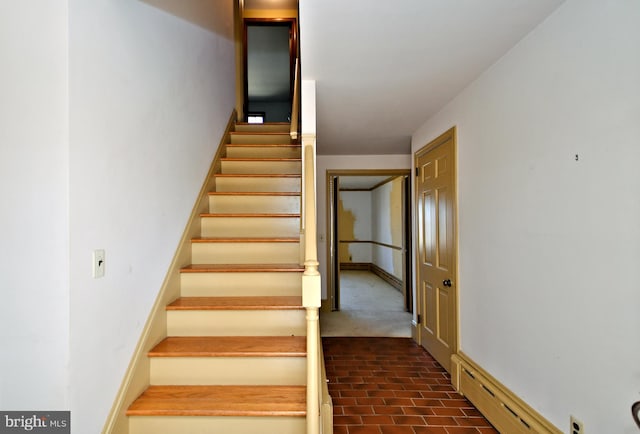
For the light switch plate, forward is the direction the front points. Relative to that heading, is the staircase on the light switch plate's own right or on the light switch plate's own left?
on the light switch plate's own left

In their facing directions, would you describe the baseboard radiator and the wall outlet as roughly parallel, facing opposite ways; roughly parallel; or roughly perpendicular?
roughly parallel

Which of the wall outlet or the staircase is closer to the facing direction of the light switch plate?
the wall outlet

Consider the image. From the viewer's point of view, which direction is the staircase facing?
toward the camera

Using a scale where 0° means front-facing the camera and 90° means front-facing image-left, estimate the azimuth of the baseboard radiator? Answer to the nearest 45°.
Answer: approximately 45°

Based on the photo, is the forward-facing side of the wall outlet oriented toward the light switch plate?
yes

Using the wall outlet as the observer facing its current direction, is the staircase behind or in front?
in front

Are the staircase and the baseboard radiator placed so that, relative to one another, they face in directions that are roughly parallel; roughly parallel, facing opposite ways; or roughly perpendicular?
roughly perpendicular

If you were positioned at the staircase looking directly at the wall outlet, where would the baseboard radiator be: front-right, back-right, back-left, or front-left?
front-left

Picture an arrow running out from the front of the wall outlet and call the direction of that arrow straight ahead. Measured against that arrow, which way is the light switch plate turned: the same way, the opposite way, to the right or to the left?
the opposite way

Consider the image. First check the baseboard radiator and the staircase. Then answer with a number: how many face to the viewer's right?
0

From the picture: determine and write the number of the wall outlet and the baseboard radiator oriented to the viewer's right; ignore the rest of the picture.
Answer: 0

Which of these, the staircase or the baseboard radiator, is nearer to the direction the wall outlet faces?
the staircase

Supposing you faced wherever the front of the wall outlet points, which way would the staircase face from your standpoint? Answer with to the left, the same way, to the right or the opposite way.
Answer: to the left

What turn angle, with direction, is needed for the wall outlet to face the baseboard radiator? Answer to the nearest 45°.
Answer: approximately 90° to its right

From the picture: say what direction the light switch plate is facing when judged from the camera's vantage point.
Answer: facing the viewer and to the right of the viewer

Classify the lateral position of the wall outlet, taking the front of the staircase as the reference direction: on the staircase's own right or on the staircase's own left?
on the staircase's own left

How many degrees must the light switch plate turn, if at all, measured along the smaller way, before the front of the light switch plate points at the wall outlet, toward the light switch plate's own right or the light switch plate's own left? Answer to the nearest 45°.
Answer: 0° — it already faces it

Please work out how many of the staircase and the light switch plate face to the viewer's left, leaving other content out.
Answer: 0

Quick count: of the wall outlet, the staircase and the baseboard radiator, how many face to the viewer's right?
0
